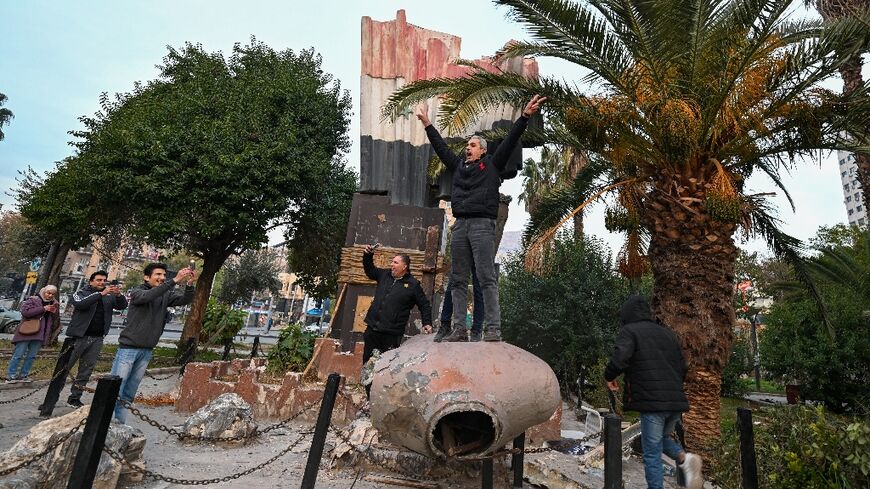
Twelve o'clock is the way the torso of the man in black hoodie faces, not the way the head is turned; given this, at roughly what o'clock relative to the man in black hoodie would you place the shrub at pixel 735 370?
The shrub is roughly at 2 o'clock from the man in black hoodie.

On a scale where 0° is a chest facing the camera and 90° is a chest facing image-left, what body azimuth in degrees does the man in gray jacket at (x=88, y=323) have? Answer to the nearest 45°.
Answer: approximately 315°

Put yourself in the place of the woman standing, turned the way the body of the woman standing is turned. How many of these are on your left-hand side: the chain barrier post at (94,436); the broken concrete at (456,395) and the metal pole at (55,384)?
0

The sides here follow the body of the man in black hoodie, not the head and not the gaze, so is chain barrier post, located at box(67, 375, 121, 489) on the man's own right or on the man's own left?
on the man's own left

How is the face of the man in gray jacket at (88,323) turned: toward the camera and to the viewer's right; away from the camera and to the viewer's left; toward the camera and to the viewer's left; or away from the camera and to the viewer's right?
toward the camera and to the viewer's right

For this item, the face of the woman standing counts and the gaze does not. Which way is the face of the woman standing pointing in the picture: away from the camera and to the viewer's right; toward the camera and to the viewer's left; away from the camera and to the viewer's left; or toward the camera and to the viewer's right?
toward the camera and to the viewer's right

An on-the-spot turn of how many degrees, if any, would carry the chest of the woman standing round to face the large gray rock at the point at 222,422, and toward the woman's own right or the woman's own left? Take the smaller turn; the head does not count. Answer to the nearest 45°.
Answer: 0° — they already face it

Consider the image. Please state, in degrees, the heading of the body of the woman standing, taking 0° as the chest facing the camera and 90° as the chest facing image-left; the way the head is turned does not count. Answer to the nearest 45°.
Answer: approximately 315°

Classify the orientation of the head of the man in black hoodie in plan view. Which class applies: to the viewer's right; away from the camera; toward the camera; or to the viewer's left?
away from the camera

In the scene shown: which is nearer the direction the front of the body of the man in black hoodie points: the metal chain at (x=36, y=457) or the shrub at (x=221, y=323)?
the shrub

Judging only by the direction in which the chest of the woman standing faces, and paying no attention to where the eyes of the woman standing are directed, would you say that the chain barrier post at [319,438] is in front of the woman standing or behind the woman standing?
in front

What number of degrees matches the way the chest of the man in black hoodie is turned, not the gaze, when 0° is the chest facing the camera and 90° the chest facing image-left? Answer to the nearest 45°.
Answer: approximately 135°

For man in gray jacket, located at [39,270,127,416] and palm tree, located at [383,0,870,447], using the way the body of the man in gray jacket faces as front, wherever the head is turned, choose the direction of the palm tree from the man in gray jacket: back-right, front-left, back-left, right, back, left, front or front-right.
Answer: front

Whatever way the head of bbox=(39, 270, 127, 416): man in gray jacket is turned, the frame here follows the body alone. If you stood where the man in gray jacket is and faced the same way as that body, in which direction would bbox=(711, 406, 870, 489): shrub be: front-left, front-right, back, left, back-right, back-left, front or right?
front

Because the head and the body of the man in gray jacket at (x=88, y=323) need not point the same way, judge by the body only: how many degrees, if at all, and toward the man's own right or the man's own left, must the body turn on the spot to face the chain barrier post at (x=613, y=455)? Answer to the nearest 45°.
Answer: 0° — they already face it

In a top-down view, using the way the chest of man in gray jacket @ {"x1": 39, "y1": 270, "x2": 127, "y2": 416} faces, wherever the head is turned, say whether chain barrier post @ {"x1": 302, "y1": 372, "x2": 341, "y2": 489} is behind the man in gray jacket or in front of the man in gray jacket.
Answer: in front

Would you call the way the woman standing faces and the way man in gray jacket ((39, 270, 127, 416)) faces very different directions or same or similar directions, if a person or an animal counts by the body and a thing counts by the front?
same or similar directions

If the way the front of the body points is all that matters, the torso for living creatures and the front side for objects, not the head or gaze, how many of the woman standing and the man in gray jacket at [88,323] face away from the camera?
0
